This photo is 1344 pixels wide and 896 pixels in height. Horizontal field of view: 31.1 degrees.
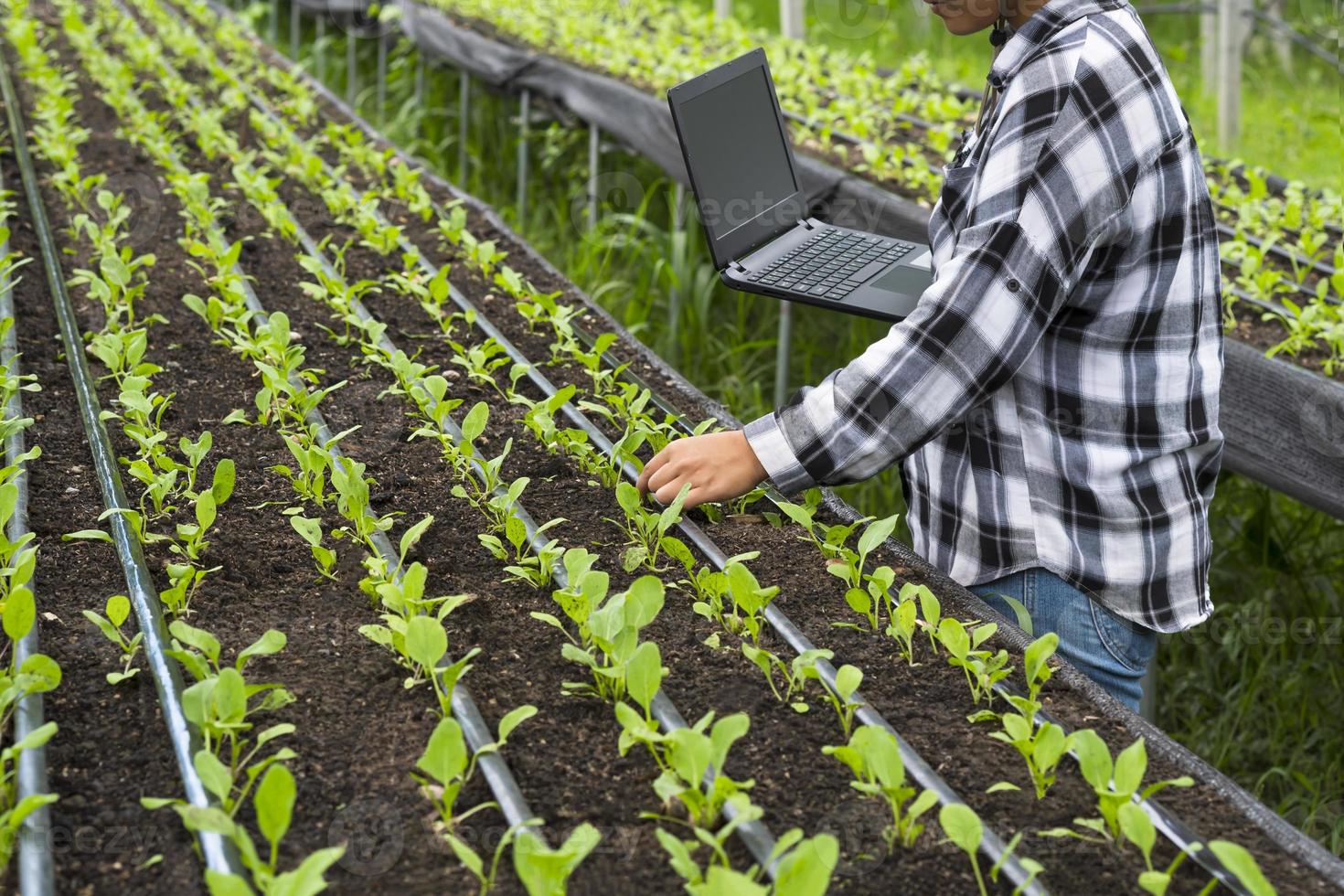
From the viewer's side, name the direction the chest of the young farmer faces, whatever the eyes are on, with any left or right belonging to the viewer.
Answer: facing to the left of the viewer

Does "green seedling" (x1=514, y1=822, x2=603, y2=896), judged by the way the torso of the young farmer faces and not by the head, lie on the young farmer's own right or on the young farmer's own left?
on the young farmer's own left

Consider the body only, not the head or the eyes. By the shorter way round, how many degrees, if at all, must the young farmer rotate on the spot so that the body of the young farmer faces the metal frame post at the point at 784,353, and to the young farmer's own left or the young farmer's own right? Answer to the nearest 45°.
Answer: approximately 90° to the young farmer's own right

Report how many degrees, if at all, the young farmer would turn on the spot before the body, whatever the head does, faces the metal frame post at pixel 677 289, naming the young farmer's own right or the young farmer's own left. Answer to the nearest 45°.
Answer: approximately 90° to the young farmer's own right
